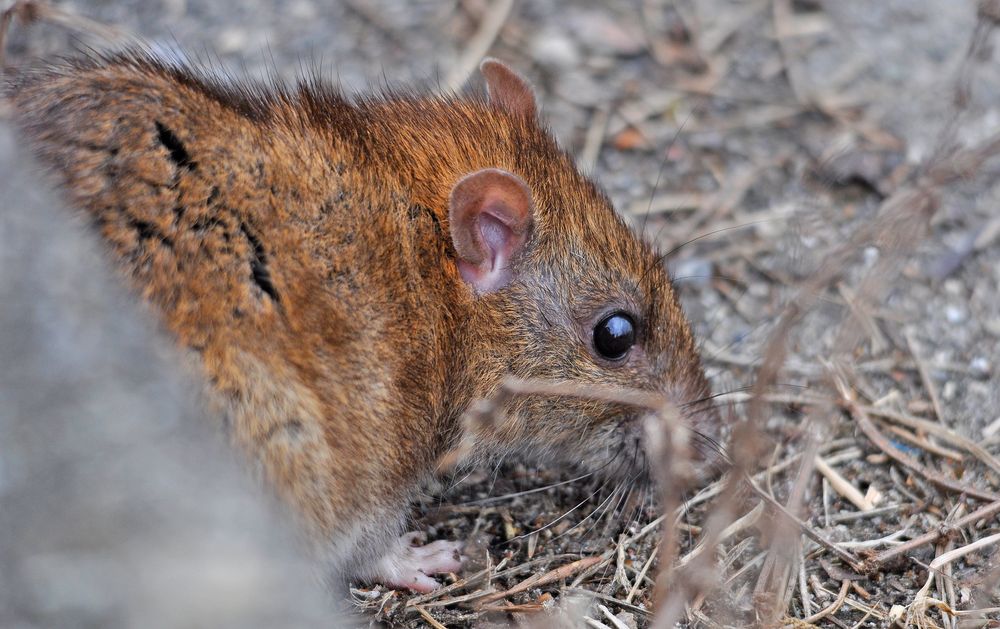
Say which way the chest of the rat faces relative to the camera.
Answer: to the viewer's right

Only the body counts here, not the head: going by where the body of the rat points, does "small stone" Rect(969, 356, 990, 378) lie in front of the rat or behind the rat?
in front

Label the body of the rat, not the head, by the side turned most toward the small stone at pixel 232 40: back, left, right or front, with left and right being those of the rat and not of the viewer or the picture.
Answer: left

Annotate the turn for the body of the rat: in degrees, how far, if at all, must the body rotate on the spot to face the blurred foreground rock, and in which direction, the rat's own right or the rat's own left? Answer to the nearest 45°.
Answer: approximately 90° to the rat's own right

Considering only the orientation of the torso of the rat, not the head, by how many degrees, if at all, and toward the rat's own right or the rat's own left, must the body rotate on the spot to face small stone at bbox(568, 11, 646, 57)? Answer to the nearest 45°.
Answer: approximately 45° to the rat's own left

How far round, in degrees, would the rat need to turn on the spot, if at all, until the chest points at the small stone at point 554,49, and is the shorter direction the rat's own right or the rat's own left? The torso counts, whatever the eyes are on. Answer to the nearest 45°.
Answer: approximately 45° to the rat's own left

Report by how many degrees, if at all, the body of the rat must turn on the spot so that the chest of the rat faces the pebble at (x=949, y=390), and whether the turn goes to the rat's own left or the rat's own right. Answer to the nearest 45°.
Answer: approximately 45° to the rat's own left
